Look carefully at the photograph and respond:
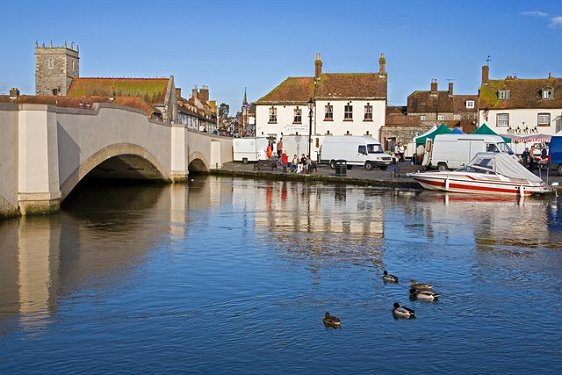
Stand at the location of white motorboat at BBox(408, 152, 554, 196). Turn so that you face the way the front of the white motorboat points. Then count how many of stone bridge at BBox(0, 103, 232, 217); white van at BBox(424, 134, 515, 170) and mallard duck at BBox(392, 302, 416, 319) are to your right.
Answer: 1

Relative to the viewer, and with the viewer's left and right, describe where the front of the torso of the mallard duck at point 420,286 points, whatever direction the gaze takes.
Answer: facing to the left of the viewer

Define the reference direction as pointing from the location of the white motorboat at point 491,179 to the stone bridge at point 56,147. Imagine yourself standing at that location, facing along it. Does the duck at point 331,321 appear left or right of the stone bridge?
left

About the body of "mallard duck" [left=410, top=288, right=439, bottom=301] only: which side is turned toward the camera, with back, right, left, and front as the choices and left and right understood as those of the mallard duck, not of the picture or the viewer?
left

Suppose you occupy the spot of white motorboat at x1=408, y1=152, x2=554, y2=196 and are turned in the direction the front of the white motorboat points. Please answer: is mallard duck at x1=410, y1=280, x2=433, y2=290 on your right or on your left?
on your left

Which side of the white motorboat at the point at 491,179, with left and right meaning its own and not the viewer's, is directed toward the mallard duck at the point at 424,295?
left

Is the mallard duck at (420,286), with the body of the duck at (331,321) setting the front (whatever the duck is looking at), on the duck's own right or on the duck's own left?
on the duck's own right

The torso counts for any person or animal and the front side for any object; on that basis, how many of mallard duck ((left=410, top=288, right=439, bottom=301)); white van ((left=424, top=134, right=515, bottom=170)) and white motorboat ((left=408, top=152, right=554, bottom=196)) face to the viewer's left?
2
